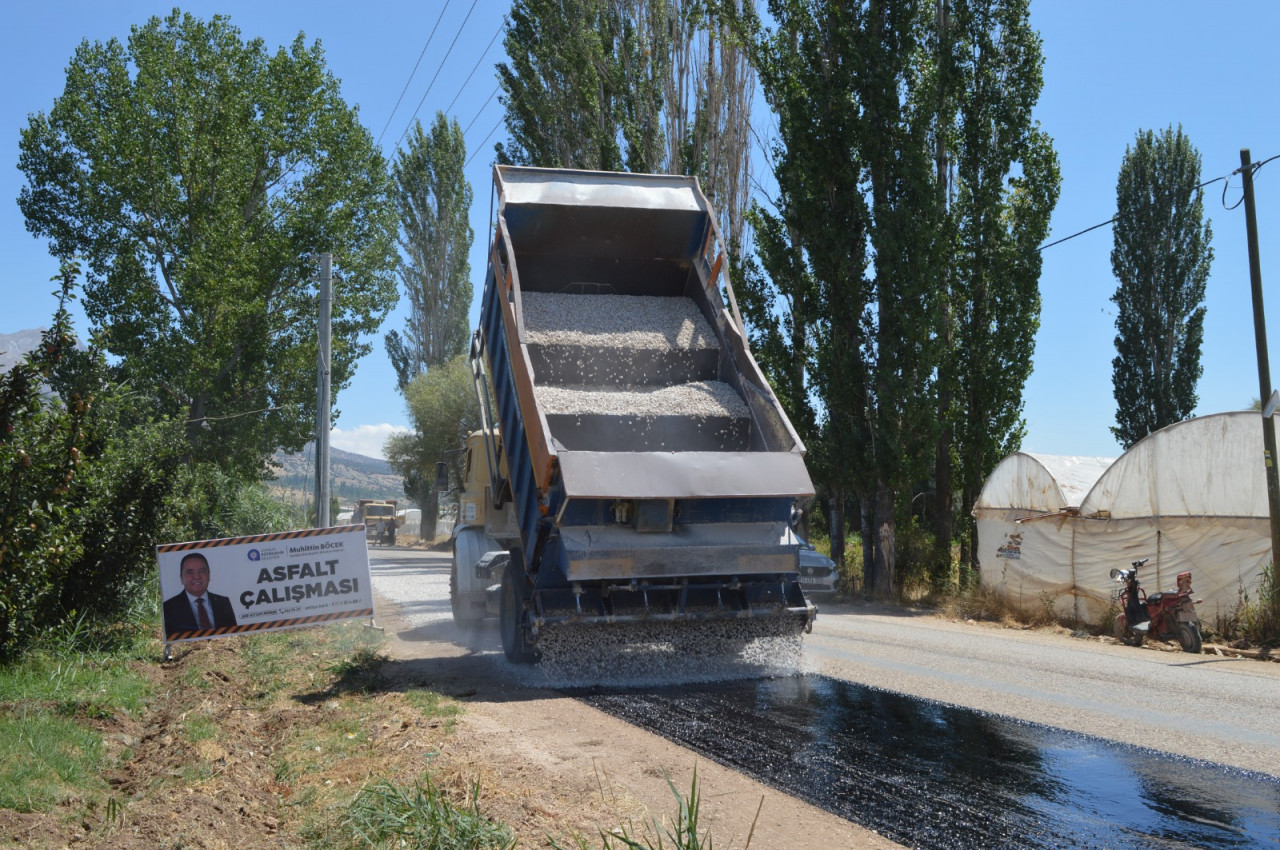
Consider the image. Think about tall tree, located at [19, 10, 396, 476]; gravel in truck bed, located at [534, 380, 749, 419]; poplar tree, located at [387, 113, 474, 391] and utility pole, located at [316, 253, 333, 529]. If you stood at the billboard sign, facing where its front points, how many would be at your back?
3

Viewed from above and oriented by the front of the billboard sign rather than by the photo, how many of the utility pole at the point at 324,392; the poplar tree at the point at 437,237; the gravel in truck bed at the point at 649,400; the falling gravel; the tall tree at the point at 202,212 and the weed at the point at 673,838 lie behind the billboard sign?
3

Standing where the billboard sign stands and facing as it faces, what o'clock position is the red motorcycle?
The red motorcycle is roughly at 9 o'clock from the billboard sign.

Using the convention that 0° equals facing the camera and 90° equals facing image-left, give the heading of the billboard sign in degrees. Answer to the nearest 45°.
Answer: approximately 0°

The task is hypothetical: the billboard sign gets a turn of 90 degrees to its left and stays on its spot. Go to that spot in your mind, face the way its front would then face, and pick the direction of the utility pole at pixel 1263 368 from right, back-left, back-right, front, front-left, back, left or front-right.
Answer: front

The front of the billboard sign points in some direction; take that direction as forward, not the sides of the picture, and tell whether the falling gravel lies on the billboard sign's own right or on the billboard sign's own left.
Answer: on the billboard sign's own left

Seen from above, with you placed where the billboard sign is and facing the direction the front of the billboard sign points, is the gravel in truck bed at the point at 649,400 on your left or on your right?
on your left

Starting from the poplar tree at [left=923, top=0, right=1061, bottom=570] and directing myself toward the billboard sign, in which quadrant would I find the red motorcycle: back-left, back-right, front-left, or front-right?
front-left

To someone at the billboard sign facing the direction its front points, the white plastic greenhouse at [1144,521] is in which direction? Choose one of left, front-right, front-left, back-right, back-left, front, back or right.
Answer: left

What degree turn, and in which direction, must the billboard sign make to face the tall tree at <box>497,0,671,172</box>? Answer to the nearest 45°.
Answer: approximately 135° to its left

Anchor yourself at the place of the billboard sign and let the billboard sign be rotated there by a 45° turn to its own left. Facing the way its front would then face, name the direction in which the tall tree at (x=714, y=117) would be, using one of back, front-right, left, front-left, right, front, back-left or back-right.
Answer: left

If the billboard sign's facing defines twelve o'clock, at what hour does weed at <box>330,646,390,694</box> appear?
The weed is roughly at 10 o'clock from the billboard sign.

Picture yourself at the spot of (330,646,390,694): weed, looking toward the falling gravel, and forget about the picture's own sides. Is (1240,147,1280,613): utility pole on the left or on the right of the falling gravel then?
left

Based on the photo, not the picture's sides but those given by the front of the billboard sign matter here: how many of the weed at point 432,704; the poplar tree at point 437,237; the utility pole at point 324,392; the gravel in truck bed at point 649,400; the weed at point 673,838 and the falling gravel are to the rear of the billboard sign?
2

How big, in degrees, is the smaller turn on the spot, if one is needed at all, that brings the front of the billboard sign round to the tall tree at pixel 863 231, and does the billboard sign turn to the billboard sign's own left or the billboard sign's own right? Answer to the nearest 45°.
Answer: approximately 135° to the billboard sign's own left
